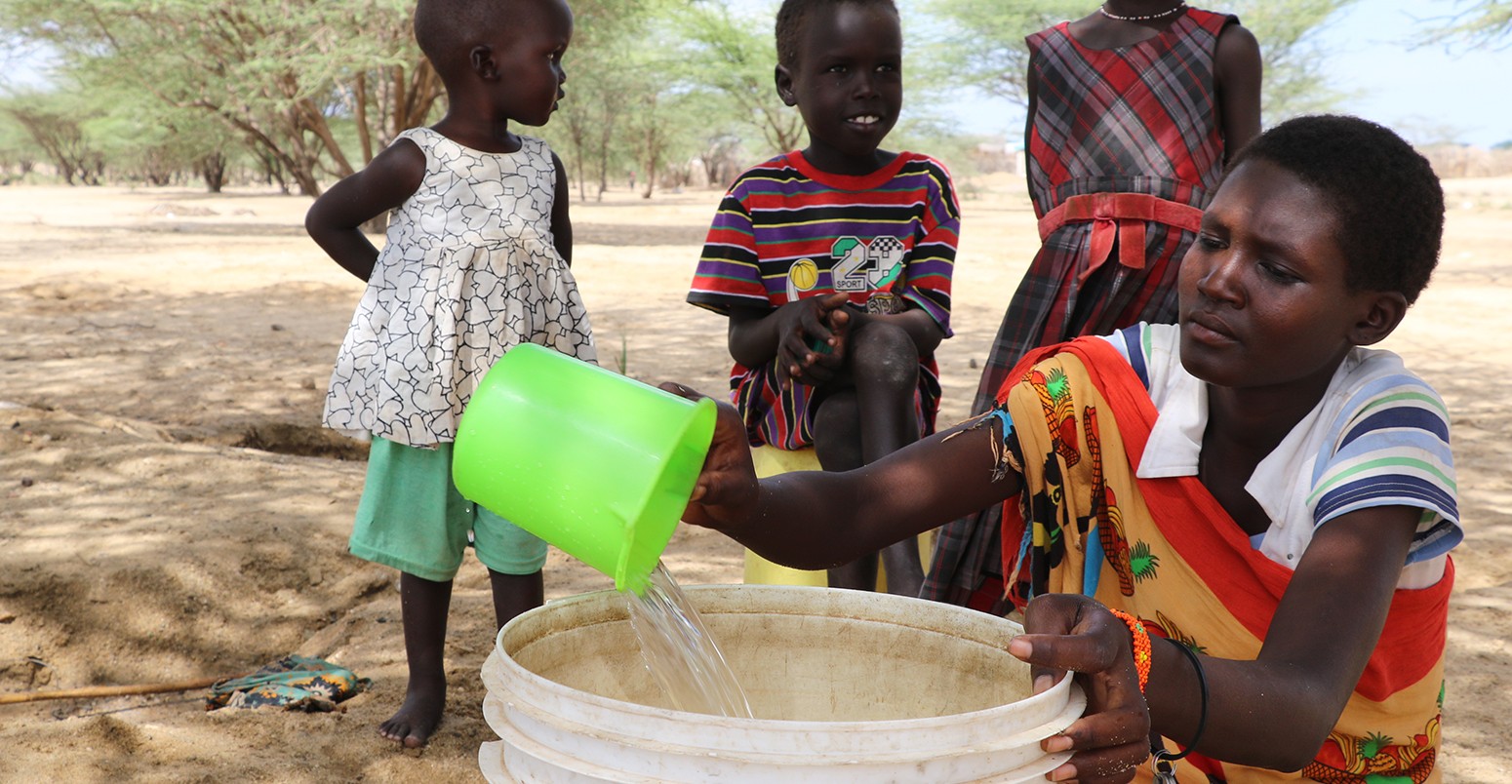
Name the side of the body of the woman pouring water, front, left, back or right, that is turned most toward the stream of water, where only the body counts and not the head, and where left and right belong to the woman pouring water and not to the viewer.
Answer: front

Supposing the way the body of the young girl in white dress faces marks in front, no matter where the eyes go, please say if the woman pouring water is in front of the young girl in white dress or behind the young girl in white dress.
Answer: in front

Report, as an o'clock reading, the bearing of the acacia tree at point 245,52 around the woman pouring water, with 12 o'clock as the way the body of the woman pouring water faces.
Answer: The acacia tree is roughly at 3 o'clock from the woman pouring water.

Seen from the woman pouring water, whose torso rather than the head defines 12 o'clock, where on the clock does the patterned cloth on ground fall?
The patterned cloth on ground is roughly at 2 o'clock from the woman pouring water.

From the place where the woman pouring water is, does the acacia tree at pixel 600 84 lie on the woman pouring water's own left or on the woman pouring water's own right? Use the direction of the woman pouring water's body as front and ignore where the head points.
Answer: on the woman pouring water's own right

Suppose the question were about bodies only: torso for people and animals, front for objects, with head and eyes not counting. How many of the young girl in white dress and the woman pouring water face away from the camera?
0

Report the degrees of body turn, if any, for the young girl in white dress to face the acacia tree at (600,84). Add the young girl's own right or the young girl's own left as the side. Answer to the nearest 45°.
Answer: approximately 135° to the young girl's own left

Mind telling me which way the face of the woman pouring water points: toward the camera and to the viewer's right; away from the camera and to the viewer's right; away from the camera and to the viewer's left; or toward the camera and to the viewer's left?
toward the camera and to the viewer's left

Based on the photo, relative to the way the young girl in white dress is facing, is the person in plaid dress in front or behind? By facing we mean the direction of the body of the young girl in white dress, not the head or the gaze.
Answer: in front

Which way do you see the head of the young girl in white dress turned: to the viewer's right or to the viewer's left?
to the viewer's right
